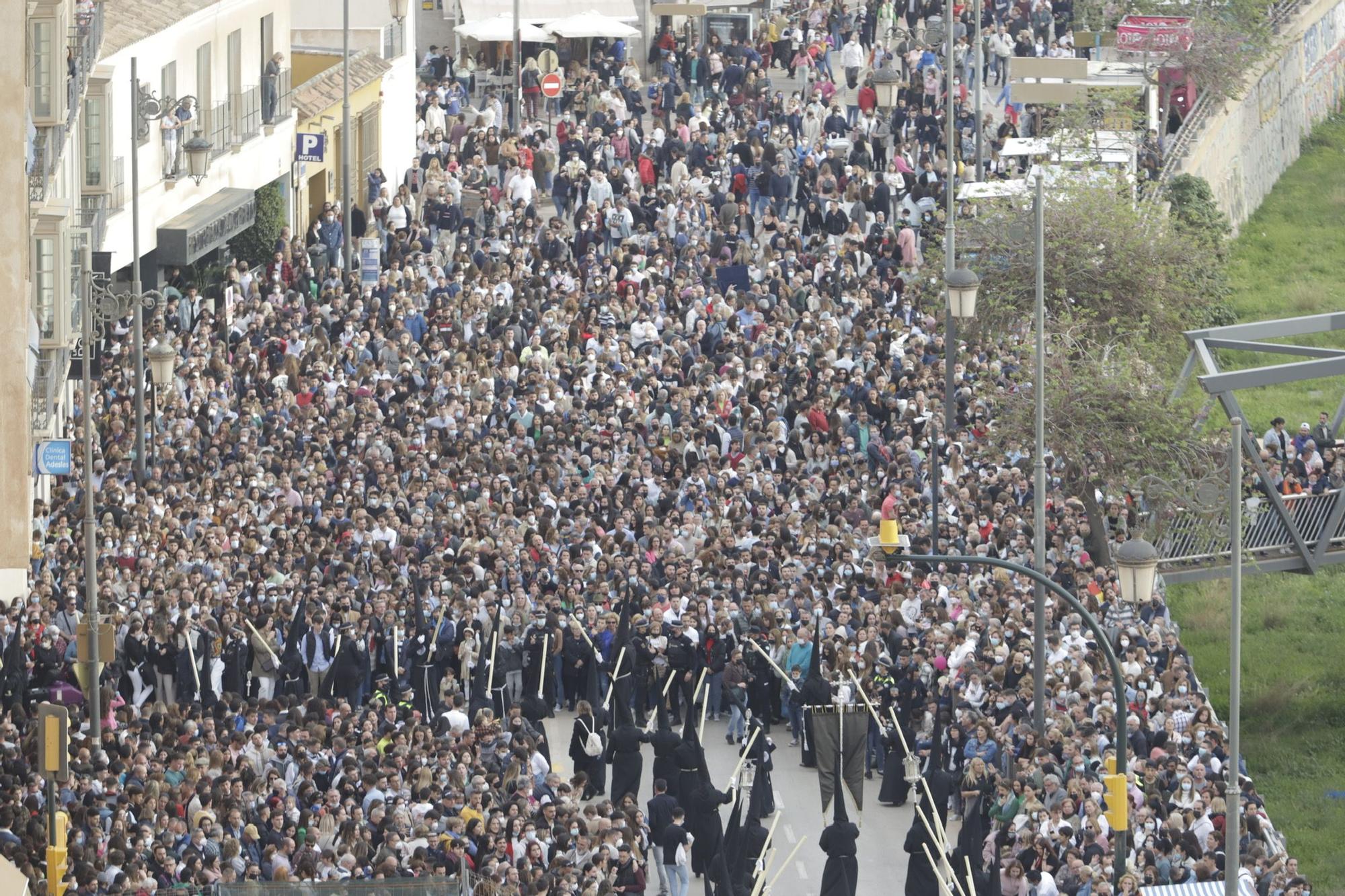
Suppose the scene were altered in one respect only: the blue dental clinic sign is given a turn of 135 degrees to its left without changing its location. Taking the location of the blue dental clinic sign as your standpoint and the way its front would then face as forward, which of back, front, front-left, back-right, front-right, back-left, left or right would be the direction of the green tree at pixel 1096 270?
front-right

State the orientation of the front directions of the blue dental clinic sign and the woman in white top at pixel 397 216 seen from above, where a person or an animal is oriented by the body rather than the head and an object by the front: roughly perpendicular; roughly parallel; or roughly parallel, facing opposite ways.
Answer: roughly parallel

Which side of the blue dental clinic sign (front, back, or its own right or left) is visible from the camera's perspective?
front

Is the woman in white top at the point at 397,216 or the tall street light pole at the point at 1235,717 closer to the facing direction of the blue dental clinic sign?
the tall street light pole

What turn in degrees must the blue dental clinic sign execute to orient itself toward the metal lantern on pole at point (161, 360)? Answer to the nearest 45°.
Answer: approximately 135° to its left

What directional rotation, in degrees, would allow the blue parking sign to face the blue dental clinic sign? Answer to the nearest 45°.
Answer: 0° — it already faces it

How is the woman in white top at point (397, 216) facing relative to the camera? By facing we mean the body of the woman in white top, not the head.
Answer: toward the camera

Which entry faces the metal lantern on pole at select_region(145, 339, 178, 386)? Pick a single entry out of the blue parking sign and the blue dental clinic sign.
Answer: the blue parking sign

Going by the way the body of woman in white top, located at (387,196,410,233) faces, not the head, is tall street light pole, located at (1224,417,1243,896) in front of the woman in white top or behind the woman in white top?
in front

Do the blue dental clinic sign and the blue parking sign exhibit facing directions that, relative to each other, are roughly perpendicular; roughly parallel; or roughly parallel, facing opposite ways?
roughly parallel

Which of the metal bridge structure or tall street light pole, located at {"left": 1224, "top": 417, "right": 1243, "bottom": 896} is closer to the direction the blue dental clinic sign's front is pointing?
the tall street light pole

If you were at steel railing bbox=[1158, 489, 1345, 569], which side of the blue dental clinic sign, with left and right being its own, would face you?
left

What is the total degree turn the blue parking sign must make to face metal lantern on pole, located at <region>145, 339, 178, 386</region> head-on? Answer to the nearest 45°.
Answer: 0° — it already faces it

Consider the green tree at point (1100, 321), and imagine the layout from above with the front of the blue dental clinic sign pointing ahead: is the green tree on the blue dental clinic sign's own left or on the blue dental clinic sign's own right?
on the blue dental clinic sign's own left

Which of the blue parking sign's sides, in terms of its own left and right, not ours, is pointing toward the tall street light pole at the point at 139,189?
front
